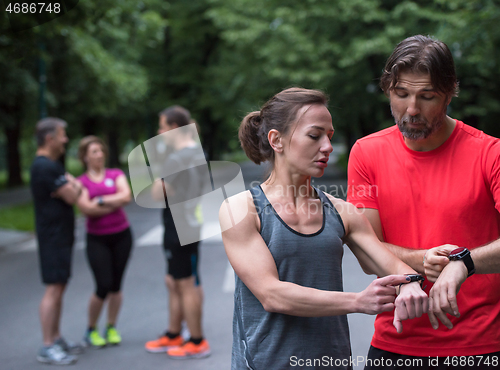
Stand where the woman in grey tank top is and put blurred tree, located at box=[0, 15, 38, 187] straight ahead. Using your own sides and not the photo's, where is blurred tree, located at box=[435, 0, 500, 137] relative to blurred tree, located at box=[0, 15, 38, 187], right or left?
right

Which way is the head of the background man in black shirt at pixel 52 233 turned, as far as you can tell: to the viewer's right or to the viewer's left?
to the viewer's right

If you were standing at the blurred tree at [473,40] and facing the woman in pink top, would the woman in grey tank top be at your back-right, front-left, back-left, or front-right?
front-left

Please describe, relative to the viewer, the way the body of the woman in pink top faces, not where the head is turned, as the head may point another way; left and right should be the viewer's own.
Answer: facing the viewer

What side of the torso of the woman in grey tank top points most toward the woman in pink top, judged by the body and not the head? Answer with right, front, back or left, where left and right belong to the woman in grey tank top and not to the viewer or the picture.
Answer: back

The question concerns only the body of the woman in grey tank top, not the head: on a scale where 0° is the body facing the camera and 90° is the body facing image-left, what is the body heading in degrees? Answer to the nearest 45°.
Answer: approximately 315°

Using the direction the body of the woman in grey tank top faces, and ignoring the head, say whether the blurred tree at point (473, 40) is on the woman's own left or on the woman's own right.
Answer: on the woman's own left

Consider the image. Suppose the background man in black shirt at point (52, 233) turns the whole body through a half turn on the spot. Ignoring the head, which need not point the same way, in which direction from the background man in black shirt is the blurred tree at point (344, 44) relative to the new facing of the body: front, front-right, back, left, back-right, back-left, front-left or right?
back-right

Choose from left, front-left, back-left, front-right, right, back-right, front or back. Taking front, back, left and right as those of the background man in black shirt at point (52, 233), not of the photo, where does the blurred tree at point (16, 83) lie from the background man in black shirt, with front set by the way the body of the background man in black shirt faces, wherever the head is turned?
left

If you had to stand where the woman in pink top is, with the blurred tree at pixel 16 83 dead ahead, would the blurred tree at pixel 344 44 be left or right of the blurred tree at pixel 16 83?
right

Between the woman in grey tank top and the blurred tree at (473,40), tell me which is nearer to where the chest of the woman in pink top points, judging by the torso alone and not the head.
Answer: the woman in grey tank top

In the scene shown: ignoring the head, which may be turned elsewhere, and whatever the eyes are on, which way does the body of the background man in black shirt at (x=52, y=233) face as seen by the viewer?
to the viewer's right

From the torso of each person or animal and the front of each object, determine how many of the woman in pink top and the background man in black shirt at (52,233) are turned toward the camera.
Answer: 1
